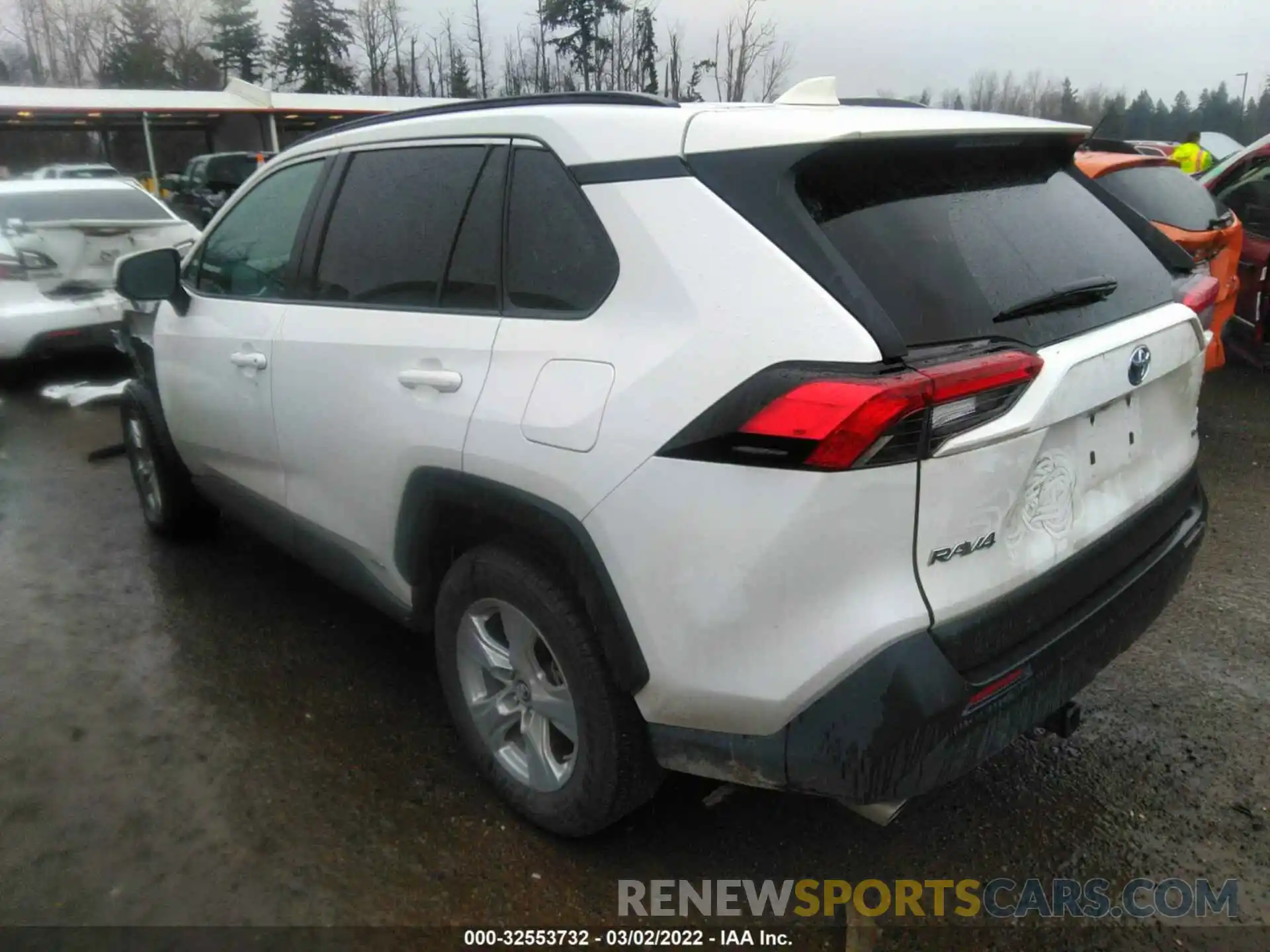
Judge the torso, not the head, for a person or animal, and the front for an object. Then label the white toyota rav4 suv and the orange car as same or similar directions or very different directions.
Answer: same or similar directions

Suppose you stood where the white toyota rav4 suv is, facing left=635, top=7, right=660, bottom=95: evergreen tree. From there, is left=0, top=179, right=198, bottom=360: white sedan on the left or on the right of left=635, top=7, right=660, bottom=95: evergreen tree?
left

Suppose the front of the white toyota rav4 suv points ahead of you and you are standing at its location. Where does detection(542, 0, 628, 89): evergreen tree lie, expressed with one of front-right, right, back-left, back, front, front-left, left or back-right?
front-right

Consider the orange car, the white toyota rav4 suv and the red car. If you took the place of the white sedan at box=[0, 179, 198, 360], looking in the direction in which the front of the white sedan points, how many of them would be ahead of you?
0

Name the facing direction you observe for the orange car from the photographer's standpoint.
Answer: facing away from the viewer and to the left of the viewer

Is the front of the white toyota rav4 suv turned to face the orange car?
no

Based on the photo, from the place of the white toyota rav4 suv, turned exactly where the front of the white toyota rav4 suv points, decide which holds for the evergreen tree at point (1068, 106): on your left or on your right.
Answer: on your right

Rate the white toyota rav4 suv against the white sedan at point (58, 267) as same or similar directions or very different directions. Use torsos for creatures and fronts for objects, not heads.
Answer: same or similar directions

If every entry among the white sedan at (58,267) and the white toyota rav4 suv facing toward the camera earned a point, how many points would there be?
0

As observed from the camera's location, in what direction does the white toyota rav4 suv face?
facing away from the viewer and to the left of the viewer

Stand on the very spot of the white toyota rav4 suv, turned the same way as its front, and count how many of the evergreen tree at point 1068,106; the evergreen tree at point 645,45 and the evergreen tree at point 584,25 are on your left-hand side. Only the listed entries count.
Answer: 0

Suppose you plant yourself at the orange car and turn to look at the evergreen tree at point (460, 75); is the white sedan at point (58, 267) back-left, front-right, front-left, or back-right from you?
front-left

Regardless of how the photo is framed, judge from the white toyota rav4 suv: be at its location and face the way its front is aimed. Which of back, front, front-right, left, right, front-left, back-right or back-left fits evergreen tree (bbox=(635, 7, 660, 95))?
front-right

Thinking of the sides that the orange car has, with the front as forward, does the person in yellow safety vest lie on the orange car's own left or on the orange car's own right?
on the orange car's own right

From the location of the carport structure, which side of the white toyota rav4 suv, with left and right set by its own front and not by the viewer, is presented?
front

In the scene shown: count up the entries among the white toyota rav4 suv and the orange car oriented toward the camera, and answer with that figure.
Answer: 0

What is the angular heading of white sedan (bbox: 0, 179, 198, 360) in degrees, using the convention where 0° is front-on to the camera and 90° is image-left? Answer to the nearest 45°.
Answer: approximately 135°

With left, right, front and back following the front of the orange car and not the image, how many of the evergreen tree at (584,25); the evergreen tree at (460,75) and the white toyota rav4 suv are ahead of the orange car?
2

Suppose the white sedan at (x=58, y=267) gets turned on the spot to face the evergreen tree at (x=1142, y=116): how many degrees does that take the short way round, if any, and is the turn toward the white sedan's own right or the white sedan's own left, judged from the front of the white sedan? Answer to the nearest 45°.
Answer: approximately 90° to the white sedan's own right
